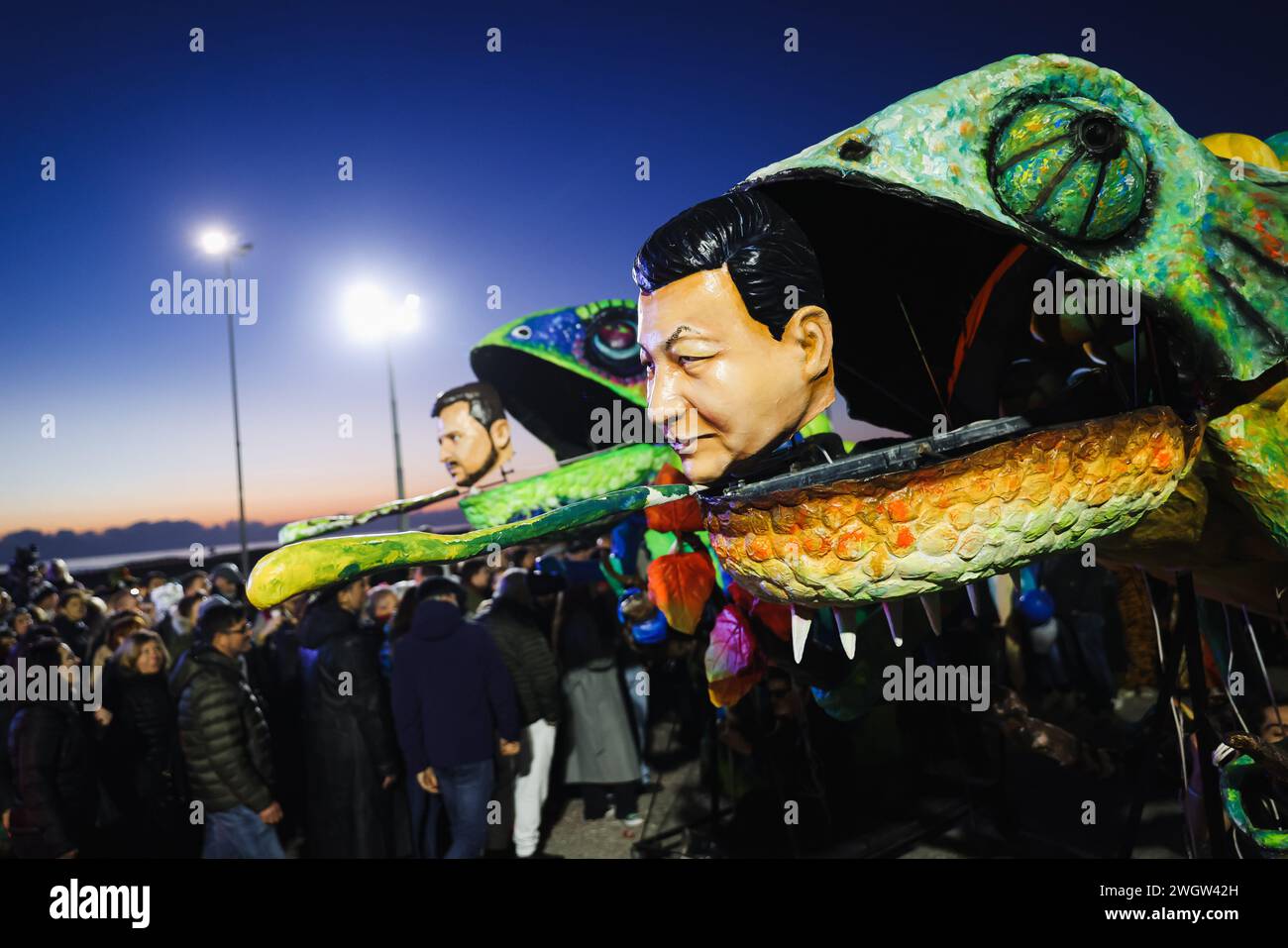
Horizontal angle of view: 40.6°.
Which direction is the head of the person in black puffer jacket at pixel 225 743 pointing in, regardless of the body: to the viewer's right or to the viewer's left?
to the viewer's right

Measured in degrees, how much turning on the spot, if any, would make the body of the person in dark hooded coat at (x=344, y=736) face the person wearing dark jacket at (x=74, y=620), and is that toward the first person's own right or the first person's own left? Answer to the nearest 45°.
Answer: approximately 90° to the first person's own left

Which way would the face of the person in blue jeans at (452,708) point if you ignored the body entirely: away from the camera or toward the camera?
away from the camera

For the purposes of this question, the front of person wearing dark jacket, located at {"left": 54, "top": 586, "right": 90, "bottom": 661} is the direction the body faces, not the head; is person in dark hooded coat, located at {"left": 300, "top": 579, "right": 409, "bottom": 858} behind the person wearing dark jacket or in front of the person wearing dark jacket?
in front

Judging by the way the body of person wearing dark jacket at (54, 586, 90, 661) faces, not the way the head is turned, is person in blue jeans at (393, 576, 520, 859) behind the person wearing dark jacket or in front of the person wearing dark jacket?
in front

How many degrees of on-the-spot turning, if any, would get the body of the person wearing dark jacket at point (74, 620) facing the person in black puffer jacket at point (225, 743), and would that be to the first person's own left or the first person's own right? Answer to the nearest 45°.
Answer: approximately 45° to the first person's own right

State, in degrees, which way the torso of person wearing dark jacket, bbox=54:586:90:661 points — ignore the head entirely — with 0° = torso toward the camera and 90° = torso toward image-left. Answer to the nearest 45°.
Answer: approximately 315°

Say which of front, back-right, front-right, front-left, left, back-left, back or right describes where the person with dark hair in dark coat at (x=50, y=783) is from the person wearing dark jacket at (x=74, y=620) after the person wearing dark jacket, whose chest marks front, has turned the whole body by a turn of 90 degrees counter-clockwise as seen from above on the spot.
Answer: back-right

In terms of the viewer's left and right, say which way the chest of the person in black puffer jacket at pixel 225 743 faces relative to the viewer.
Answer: facing to the right of the viewer

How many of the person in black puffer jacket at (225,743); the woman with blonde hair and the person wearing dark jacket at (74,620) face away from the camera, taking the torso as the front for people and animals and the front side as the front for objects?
0
